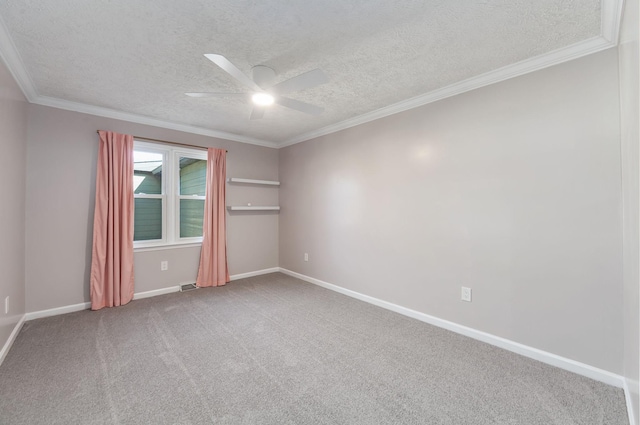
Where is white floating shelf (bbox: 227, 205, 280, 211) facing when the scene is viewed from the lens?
facing the viewer and to the right of the viewer

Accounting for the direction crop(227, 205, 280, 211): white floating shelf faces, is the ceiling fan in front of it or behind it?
in front

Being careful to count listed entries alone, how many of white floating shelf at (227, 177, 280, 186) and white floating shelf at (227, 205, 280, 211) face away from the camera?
0

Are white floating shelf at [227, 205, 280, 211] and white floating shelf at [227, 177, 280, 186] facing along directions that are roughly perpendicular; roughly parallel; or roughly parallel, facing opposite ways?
roughly parallel

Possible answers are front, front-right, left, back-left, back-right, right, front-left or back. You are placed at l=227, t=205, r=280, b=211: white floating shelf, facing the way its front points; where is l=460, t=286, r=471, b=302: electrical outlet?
front

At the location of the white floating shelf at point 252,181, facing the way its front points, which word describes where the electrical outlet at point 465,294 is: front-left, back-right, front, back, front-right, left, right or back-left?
front

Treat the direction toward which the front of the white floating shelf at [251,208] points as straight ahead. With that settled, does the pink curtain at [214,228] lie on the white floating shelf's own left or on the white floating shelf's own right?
on the white floating shelf's own right
